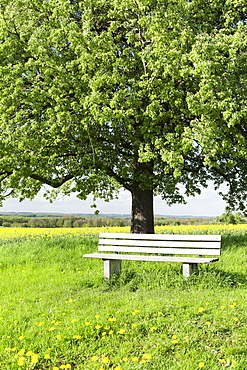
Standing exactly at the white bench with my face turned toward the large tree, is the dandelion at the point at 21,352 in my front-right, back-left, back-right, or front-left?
back-left

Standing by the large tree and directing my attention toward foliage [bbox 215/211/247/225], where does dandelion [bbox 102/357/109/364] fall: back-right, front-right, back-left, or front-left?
back-right

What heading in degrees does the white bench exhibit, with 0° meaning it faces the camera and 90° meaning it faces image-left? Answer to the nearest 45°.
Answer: approximately 45°

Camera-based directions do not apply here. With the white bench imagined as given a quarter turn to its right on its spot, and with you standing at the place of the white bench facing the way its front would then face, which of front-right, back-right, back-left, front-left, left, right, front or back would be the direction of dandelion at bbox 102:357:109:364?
back-left

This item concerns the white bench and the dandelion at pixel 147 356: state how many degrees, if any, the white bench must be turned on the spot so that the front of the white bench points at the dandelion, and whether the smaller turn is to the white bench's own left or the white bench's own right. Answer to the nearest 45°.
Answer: approximately 45° to the white bench's own left

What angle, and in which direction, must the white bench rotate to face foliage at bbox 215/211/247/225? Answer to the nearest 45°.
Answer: approximately 135° to its right

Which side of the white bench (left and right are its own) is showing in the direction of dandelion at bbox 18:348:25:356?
front

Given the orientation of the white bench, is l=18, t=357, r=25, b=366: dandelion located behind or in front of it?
in front
